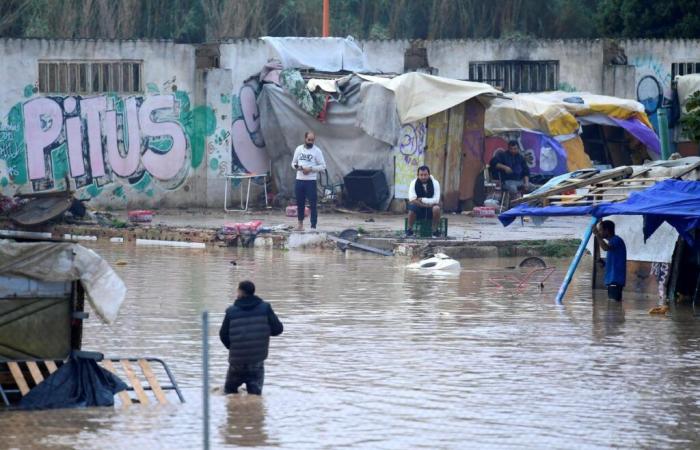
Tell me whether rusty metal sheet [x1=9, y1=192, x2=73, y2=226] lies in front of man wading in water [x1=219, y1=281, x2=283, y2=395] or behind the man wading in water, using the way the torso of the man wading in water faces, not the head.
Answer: in front

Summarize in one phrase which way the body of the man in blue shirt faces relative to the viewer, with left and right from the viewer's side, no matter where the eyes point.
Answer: facing to the left of the viewer

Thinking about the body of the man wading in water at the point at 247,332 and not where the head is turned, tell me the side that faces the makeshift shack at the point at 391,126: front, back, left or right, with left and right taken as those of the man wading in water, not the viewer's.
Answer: front

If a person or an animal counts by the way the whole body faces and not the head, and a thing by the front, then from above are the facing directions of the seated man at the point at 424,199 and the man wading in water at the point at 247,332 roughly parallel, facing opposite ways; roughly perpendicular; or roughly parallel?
roughly parallel, facing opposite ways

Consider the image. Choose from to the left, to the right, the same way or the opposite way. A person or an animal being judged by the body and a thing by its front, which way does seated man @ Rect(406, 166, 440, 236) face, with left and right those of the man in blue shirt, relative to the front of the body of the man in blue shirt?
to the left

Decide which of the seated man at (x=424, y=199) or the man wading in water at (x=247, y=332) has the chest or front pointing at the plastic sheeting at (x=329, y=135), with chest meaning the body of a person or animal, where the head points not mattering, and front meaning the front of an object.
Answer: the man wading in water

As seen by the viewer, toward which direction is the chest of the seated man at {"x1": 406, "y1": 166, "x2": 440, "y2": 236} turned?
toward the camera

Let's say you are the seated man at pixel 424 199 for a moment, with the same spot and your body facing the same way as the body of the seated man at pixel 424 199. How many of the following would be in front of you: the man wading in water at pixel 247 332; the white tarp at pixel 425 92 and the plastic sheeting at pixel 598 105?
1

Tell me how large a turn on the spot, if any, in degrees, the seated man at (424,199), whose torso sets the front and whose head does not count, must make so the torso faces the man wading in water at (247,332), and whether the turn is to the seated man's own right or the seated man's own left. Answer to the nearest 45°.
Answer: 0° — they already face them

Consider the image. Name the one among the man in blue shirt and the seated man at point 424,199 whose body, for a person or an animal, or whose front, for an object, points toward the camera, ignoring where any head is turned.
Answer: the seated man

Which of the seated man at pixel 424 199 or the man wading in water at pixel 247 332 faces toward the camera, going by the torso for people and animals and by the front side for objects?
the seated man

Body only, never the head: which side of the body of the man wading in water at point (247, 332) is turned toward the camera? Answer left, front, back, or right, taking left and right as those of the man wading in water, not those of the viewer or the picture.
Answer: back

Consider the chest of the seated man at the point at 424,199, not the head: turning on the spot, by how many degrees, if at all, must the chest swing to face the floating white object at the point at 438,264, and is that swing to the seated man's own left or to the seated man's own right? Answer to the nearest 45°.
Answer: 0° — they already face it

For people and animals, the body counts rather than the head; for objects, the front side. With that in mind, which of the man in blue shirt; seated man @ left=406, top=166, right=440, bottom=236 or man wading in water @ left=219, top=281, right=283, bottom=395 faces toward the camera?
the seated man

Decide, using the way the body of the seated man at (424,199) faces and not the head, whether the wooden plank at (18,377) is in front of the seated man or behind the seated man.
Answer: in front

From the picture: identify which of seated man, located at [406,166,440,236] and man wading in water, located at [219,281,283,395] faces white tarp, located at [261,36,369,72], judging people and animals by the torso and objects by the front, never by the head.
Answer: the man wading in water
